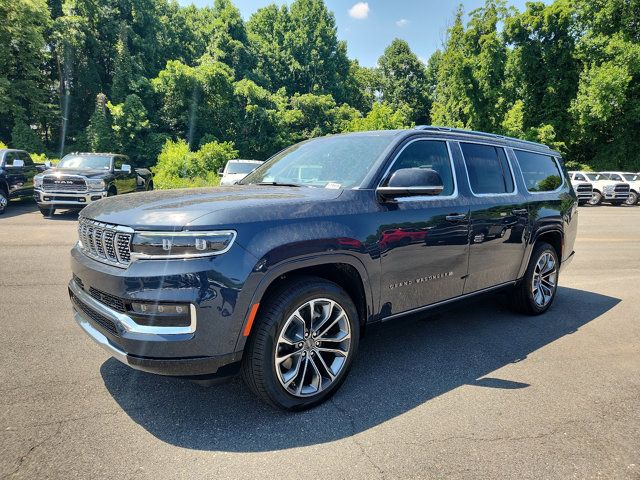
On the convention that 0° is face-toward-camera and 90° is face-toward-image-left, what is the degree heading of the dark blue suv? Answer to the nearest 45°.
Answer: approximately 45°

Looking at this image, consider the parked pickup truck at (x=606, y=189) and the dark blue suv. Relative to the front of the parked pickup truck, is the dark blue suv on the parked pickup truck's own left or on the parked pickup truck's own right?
on the parked pickup truck's own right

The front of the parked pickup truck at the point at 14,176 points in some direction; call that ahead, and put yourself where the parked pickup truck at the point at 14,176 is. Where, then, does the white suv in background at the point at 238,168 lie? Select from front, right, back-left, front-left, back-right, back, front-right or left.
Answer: back-left

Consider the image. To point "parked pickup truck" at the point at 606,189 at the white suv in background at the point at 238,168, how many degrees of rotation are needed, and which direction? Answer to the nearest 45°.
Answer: approximately 90° to its right

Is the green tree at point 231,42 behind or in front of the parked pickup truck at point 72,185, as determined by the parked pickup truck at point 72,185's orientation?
behind

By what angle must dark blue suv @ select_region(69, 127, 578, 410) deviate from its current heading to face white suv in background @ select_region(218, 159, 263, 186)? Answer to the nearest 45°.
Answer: approximately 135° to its right

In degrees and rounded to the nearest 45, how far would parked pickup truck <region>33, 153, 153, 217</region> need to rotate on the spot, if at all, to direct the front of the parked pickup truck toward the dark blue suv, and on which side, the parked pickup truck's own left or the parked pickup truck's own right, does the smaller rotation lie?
approximately 45° to the parked pickup truck's own left

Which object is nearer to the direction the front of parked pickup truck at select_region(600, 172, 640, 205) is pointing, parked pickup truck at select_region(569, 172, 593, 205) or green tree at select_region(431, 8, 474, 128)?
the parked pickup truck

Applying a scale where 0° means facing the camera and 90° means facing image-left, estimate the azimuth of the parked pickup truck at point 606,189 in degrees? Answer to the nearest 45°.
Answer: approximately 315°

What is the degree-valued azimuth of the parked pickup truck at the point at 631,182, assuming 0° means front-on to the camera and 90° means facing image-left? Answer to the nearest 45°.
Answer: approximately 315°

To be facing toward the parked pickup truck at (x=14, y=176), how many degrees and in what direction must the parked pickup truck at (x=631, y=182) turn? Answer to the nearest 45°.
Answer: approximately 90° to its right

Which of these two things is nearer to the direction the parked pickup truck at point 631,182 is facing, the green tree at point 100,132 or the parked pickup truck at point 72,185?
the parked pickup truck
